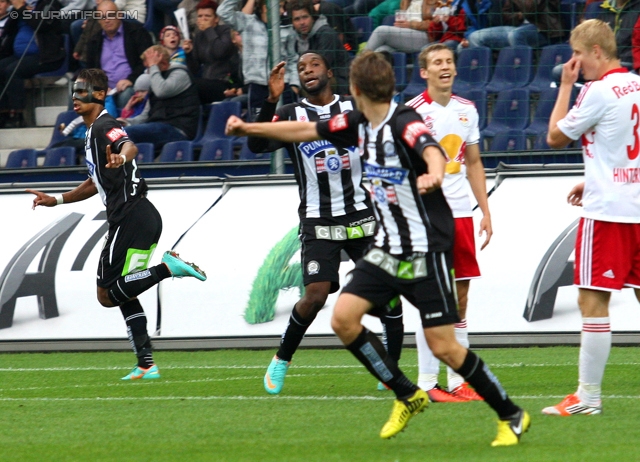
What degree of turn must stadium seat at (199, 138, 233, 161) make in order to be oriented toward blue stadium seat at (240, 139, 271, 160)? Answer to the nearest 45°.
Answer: approximately 45° to its left

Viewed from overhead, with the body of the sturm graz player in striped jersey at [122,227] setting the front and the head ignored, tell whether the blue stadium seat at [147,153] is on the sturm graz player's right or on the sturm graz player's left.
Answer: on the sturm graz player's right

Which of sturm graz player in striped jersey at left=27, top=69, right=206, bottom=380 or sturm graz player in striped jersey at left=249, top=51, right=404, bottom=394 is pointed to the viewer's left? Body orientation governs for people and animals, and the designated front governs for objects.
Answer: sturm graz player in striped jersey at left=27, top=69, right=206, bottom=380

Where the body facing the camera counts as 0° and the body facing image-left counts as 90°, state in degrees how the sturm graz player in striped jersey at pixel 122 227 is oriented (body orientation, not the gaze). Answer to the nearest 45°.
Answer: approximately 90°

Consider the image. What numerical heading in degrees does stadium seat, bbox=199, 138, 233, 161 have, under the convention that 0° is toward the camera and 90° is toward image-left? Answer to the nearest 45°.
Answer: approximately 0°

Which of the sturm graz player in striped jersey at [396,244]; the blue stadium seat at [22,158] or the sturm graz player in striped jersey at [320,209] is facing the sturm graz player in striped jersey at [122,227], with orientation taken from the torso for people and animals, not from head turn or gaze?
the blue stadium seat
